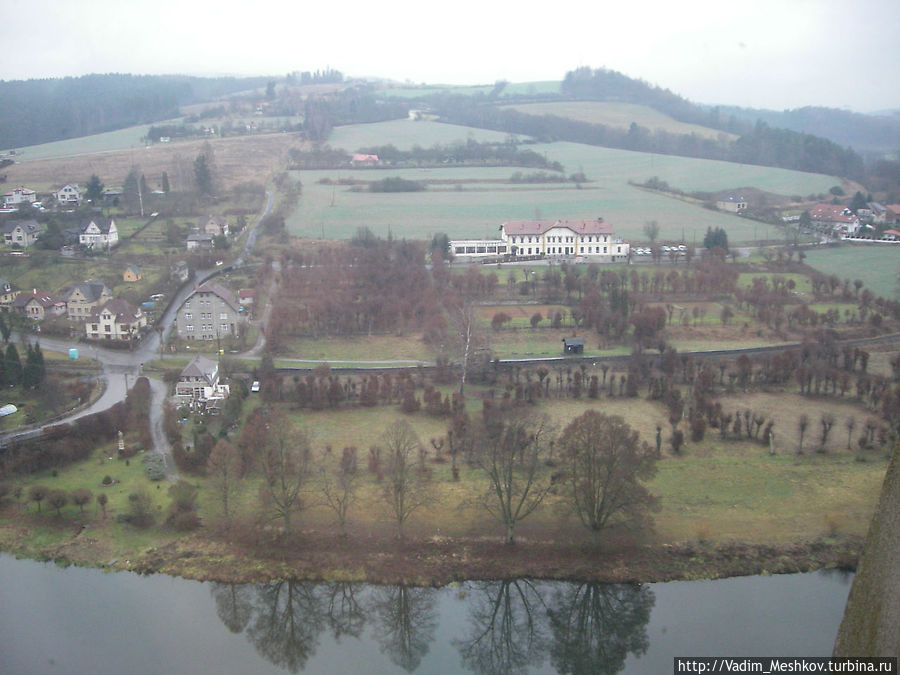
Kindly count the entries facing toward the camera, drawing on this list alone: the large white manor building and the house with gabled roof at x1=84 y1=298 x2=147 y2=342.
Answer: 2

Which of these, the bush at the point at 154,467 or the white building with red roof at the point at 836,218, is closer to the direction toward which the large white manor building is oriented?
the bush

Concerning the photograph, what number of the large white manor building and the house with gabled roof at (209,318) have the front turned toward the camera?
2

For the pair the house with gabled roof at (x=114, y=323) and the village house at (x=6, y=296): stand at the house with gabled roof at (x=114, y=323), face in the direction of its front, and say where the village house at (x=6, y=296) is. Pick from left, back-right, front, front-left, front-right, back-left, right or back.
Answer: back-right

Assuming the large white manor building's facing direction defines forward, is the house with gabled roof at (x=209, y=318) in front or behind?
in front

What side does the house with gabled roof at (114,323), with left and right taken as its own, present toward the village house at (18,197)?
back

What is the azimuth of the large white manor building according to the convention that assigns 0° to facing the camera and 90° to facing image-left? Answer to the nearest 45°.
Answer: approximately 0°
